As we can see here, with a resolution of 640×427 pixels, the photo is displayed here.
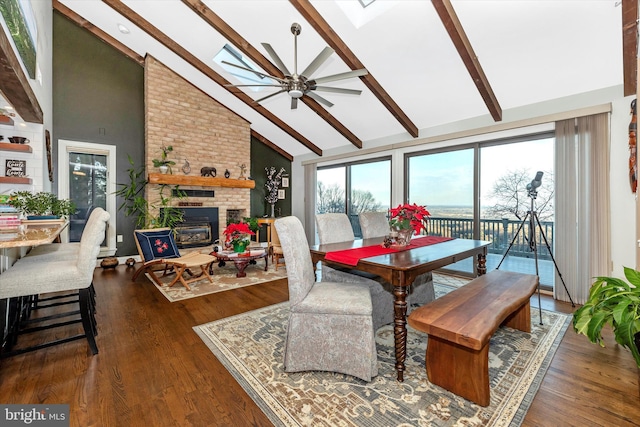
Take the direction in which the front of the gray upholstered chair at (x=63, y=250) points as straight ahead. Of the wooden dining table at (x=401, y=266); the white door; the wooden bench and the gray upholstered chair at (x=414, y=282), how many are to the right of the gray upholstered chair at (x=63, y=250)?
1

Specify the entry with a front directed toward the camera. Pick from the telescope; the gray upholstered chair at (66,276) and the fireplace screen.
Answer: the fireplace screen

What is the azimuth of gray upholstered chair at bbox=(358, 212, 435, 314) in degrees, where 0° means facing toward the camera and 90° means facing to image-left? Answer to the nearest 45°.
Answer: approximately 315°

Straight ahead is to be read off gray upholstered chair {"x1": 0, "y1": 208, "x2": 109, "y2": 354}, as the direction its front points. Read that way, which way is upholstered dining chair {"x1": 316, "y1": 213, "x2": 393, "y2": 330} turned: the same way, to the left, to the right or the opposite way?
to the left

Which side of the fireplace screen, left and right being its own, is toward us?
front

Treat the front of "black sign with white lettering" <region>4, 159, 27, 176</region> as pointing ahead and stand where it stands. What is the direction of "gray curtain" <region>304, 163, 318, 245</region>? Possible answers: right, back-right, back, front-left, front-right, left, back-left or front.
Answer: left

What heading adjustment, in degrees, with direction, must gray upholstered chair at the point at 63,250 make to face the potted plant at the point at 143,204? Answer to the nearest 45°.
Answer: approximately 135° to its right

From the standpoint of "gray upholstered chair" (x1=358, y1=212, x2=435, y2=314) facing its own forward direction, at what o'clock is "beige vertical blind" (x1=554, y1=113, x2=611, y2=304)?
The beige vertical blind is roughly at 10 o'clock from the gray upholstered chair.

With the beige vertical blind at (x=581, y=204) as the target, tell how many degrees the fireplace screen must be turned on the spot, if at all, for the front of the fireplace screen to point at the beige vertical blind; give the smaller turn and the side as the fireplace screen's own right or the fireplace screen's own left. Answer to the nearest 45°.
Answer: approximately 45° to the fireplace screen's own left

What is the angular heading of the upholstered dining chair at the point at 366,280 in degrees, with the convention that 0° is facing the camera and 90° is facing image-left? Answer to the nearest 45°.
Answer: approximately 315°

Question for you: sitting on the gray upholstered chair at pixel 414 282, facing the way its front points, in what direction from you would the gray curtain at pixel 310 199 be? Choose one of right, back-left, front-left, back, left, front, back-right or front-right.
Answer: back

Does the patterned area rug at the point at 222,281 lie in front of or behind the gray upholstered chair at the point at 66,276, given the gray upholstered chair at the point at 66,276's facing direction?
behind
